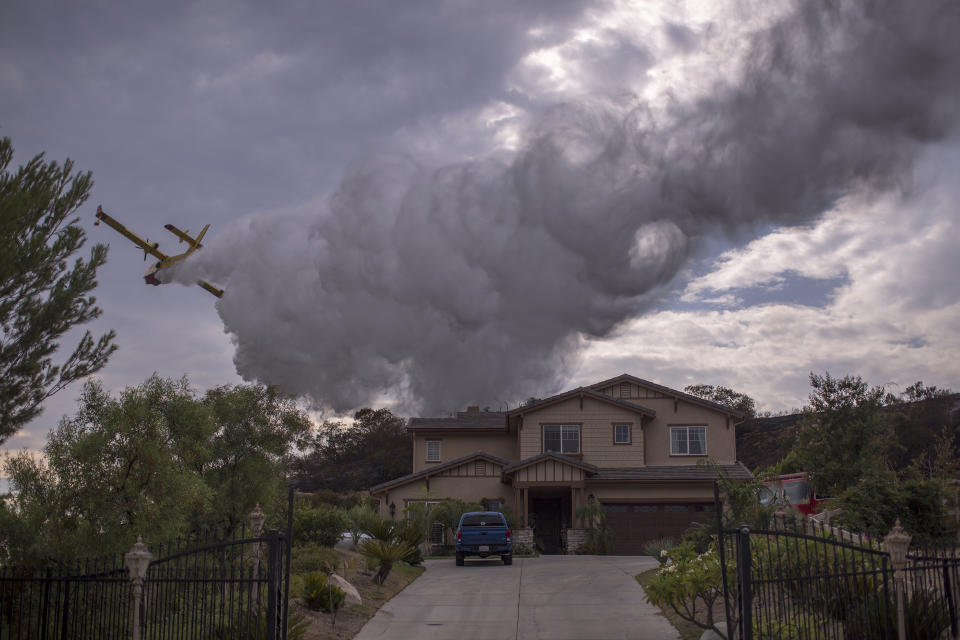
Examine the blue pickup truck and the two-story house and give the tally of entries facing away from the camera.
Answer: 1

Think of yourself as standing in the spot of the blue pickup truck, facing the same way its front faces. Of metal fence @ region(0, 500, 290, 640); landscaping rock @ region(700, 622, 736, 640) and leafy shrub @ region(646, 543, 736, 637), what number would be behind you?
3

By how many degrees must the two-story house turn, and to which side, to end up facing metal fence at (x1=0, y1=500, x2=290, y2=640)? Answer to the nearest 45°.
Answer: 0° — it already faces it

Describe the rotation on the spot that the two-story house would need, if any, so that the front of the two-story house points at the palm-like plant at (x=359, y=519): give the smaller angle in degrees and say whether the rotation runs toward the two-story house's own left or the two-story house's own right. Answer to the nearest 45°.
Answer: approximately 45° to the two-story house's own right

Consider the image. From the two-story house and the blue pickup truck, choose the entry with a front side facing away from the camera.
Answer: the blue pickup truck

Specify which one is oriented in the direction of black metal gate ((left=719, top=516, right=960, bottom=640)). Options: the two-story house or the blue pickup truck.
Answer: the two-story house

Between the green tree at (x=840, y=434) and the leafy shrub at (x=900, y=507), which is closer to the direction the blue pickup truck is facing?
the green tree

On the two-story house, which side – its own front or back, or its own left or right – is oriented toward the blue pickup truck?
front

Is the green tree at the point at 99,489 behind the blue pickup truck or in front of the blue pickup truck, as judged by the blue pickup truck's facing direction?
behind

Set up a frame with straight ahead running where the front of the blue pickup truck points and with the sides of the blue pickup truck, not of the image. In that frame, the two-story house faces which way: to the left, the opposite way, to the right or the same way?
the opposite way

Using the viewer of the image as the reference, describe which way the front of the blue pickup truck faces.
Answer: facing away from the viewer

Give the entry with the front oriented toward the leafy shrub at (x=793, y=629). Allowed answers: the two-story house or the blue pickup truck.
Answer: the two-story house
